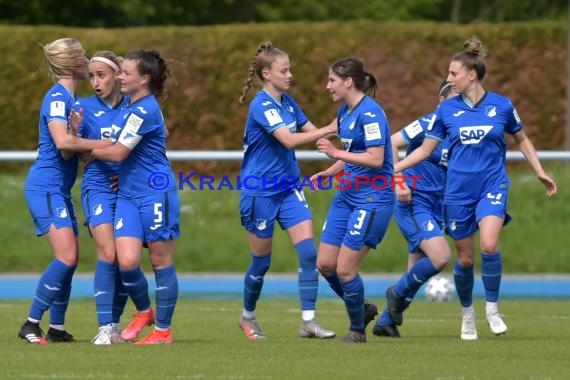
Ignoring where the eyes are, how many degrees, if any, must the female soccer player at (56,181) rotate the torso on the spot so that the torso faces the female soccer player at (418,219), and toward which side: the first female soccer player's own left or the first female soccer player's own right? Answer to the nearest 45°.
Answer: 0° — they already face them

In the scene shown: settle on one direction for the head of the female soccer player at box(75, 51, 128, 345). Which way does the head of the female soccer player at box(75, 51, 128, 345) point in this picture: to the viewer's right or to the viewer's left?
to the viewer's left

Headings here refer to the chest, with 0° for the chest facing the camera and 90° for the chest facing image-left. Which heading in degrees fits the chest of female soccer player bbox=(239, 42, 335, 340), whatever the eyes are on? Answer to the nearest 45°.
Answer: approximately 315°

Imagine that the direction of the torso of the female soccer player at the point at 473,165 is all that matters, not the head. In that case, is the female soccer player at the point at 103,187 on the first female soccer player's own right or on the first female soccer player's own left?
on the first female soccer player's own right

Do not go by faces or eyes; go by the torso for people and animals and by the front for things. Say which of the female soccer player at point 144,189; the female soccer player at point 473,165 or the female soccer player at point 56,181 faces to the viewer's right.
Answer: the female soccer player at point 56,181

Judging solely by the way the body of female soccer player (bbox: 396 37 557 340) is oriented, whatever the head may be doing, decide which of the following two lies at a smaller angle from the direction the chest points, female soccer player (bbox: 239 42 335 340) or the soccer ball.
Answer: the female soccer player

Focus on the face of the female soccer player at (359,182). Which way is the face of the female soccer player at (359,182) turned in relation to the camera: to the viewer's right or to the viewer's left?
to the viewer's left

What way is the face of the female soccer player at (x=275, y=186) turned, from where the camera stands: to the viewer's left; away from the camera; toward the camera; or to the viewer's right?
to the viewer's right

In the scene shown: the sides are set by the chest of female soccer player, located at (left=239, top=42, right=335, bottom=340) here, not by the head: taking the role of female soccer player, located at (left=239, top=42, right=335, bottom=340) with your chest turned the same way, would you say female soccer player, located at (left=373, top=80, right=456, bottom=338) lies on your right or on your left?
on your left

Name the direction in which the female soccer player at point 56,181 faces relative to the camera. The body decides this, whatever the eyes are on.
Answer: to the viewer's right

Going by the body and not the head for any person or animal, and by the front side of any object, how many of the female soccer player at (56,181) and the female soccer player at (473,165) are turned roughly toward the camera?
1
